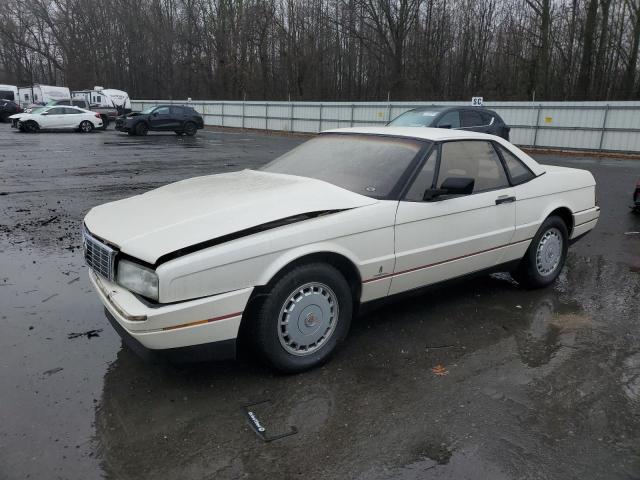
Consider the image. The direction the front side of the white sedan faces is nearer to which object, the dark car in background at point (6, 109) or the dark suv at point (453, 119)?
the dark car in background

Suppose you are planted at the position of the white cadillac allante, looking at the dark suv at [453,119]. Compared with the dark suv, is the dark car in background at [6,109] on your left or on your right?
left

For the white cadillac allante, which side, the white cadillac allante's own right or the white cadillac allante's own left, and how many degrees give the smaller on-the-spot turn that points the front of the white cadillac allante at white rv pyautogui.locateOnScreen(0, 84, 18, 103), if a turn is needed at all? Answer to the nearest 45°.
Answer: approximately 90° to the white cadillac allante's own right

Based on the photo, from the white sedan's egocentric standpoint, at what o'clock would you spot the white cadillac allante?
The white cadillac allante is roughly at 9 o'clock from the white sedan.

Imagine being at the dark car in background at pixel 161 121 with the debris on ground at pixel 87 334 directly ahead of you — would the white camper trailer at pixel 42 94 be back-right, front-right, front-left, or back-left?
back-right

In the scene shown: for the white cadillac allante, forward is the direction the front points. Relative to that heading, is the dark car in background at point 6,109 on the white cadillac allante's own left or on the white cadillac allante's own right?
on the white cadillac allante's own right

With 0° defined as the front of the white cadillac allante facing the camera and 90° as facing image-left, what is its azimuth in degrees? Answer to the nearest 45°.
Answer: approximately 45°

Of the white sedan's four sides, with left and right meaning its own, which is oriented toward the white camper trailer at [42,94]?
right

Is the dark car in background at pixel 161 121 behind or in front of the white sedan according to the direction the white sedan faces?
behind

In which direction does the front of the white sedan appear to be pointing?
to the viewer's left

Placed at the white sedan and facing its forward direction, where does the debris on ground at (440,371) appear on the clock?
The debris on ground is roughly at 9 o'clock from the white sedan.

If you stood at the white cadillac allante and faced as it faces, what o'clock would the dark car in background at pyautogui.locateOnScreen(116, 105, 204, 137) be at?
The dark car in background is roughly at 4 o'clock from the white cadillac allante.

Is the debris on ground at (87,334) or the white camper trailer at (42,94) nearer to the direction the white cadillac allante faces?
the debris on ground
